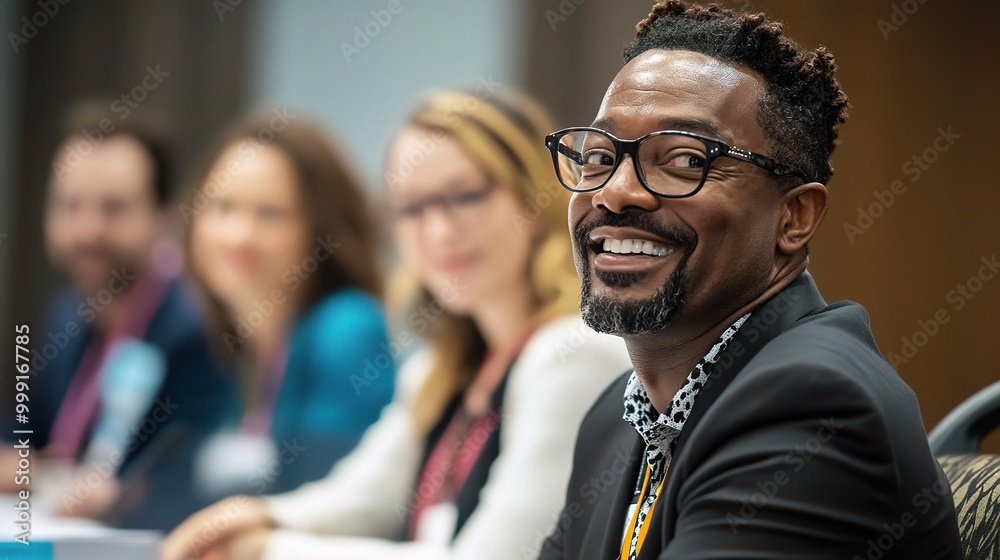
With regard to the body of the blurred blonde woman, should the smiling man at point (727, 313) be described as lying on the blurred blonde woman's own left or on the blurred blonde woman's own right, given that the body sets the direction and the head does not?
on the blurred blonde woman's own left

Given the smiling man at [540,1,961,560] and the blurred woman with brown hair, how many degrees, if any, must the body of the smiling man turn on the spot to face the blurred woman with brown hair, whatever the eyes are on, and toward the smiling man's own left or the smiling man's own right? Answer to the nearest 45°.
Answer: approximately 90° to the smiling man's own right

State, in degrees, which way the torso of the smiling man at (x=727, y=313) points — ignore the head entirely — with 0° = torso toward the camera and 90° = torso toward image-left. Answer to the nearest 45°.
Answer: approximately 45°

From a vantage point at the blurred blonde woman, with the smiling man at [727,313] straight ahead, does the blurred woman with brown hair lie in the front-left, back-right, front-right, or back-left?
back-right

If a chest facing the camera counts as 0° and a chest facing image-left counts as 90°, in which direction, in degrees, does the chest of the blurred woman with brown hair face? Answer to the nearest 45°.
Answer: approximately 45°

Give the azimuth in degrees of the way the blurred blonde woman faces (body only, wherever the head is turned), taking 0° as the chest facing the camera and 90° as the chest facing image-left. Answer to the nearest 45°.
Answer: approximately 45°

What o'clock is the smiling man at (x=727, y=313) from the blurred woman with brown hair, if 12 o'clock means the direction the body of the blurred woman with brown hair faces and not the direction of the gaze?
The smiling man is roughly at 10 o'clock from the blurred woman with brown hair.
